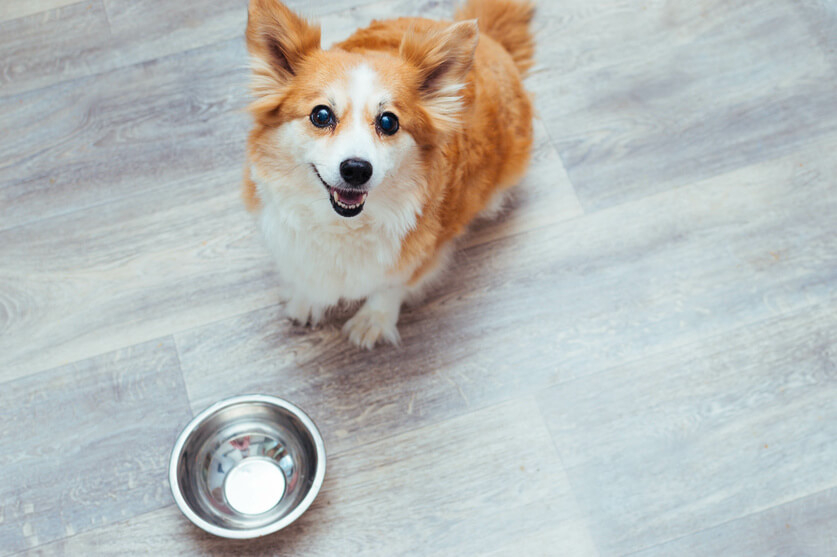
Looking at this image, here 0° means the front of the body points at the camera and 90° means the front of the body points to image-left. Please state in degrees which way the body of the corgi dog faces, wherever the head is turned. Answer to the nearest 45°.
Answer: approximately 45°
